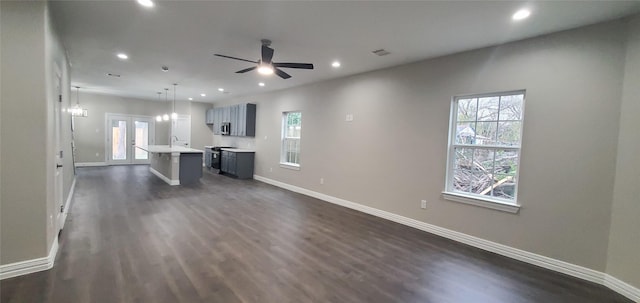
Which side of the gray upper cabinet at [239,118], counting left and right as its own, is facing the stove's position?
right

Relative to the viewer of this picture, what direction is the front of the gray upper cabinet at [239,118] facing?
facing the viewer and to the left of the viewer

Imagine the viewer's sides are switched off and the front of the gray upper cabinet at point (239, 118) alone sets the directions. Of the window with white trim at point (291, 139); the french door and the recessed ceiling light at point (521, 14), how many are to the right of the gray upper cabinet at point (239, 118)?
1

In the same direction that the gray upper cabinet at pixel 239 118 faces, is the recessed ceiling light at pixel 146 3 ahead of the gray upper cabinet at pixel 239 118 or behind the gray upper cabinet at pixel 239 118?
ahead

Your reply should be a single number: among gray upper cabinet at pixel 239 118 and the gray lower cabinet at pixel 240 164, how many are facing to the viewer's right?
0

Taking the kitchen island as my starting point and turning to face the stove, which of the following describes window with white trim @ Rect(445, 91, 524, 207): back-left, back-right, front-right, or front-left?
back-right

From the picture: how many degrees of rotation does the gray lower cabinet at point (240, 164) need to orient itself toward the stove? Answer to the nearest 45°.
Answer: approximately 45° to its right

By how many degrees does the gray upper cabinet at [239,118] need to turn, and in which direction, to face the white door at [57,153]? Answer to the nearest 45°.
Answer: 0° — it already faces it

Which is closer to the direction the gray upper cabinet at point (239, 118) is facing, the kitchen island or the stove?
the kitchen island
